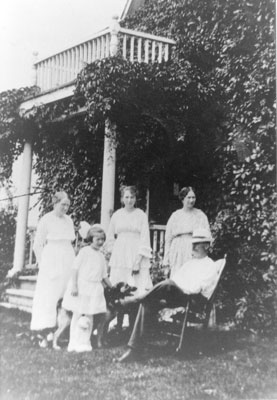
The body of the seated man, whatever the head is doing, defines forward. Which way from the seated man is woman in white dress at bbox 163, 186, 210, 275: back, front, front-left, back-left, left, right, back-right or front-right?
right

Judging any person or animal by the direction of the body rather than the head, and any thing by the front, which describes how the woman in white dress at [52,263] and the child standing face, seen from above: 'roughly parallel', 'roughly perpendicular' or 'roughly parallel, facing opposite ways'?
roughly parallel

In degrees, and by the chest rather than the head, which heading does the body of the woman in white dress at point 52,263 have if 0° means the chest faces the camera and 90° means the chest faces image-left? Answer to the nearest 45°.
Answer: approximately 315°

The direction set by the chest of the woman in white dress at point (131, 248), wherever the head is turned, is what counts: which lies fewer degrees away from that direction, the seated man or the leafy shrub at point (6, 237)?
the seated man

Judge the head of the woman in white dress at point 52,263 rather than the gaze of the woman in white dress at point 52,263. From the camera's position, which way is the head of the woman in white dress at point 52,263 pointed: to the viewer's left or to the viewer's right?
to the viewer's right

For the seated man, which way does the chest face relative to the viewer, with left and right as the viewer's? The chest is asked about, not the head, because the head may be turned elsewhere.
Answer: facing to the left of the viewer

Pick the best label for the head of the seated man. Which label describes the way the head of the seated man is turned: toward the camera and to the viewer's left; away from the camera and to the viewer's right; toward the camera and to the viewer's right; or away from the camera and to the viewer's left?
toward the camera and to the viewer's left

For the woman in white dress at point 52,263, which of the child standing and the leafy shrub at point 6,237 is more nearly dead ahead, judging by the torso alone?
the child standing

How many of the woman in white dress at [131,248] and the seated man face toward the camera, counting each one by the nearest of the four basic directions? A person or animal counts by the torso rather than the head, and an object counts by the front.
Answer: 1

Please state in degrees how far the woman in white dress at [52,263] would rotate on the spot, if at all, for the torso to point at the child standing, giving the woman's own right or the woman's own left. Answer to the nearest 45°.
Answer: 0° — they already face them

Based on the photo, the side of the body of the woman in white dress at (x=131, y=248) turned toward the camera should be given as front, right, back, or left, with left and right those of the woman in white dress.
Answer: front

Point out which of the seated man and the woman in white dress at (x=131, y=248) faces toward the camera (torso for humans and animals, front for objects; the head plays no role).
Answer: the woman in white dress
